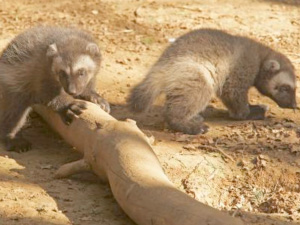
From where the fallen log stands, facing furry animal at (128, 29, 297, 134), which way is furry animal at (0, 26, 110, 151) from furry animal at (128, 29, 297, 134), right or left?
left

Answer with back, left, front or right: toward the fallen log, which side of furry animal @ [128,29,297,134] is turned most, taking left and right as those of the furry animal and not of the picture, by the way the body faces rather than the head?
right

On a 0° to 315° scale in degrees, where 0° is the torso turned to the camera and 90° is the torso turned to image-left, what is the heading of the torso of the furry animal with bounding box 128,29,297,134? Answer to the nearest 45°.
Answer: approximately 270°

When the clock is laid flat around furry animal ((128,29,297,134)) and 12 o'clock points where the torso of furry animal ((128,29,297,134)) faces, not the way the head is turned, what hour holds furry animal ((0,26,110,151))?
furry animal ((0,26,110,151)) is roughly at 5 o'clock from furry animal ((128,29,297,134)).

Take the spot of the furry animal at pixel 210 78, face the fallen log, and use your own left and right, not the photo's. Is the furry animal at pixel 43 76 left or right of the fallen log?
right

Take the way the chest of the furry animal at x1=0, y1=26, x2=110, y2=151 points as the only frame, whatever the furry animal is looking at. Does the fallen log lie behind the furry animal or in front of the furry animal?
in front

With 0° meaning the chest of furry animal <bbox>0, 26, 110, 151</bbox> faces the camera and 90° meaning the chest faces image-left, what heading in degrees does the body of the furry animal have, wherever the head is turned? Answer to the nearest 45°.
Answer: approximately 315°

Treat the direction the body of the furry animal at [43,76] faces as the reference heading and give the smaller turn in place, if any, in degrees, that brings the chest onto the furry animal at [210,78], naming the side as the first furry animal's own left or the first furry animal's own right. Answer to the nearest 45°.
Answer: approximately 45° to the first furry animal's own left
